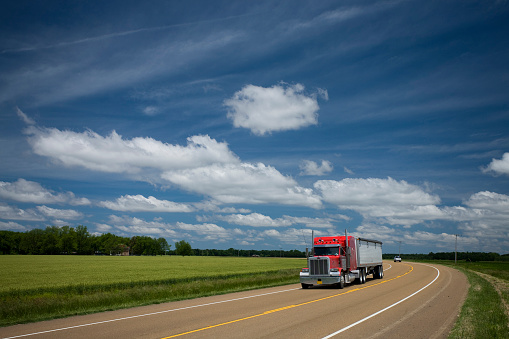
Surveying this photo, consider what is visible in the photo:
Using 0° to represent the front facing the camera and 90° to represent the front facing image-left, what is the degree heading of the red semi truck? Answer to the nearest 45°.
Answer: approximately 45°
